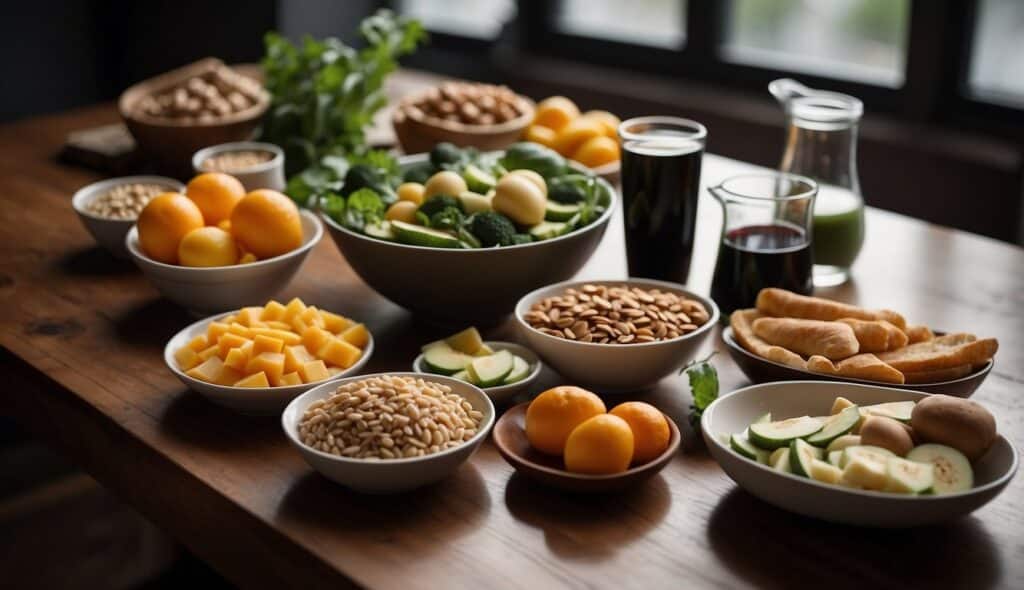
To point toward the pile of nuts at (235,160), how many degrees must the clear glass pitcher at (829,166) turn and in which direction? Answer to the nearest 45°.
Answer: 0° — it already faces it

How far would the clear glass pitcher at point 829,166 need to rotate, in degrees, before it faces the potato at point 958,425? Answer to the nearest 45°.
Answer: approximately 90° to its left

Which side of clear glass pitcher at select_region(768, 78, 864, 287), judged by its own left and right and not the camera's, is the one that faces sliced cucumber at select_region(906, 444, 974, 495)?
left

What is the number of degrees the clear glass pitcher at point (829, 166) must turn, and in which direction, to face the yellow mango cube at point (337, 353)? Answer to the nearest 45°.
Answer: approximately 45° to its left

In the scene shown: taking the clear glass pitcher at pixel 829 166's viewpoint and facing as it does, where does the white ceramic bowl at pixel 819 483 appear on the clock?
The white ceramic bowl is roughly at 9 o'clock from the clear glass pitcher.

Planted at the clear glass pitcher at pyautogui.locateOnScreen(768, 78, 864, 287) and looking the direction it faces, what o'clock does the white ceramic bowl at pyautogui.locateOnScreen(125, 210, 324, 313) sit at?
The white ceramic bowl is roughly at 11 o'clock from the clear glass pitcher.

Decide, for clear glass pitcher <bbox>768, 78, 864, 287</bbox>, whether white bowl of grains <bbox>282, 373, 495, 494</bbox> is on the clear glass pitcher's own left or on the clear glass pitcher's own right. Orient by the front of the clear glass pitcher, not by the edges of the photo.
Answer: on the clear glass pitcher's own left

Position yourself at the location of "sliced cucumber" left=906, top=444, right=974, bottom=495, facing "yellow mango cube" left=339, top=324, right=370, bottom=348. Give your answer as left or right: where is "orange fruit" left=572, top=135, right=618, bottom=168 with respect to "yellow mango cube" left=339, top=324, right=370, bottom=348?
right

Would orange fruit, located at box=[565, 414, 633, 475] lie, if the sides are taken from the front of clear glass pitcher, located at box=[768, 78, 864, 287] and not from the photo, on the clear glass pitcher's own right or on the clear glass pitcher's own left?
on the clear glass pitcher's own left

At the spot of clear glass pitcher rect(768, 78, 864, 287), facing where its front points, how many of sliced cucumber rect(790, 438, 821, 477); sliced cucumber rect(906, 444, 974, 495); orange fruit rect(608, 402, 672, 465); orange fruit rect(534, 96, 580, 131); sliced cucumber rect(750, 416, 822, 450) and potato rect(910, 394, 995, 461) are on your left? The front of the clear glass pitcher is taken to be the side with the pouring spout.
5

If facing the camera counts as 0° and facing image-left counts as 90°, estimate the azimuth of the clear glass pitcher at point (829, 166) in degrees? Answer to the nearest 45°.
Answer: approximately 90°

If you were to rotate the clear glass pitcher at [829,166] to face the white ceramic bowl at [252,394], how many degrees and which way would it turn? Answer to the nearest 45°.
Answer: approximately 45° to its left

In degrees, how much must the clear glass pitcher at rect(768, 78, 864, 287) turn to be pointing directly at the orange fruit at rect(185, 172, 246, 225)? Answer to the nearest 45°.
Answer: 0° — it already faces it

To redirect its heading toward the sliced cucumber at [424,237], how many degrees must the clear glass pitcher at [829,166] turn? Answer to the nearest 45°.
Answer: approximately 45° to its left

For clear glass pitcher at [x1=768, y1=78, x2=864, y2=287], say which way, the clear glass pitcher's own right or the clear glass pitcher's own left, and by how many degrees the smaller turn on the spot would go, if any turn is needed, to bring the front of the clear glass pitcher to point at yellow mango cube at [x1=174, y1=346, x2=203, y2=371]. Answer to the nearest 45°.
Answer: approximately 45° to the clear glass pitcher's own left
